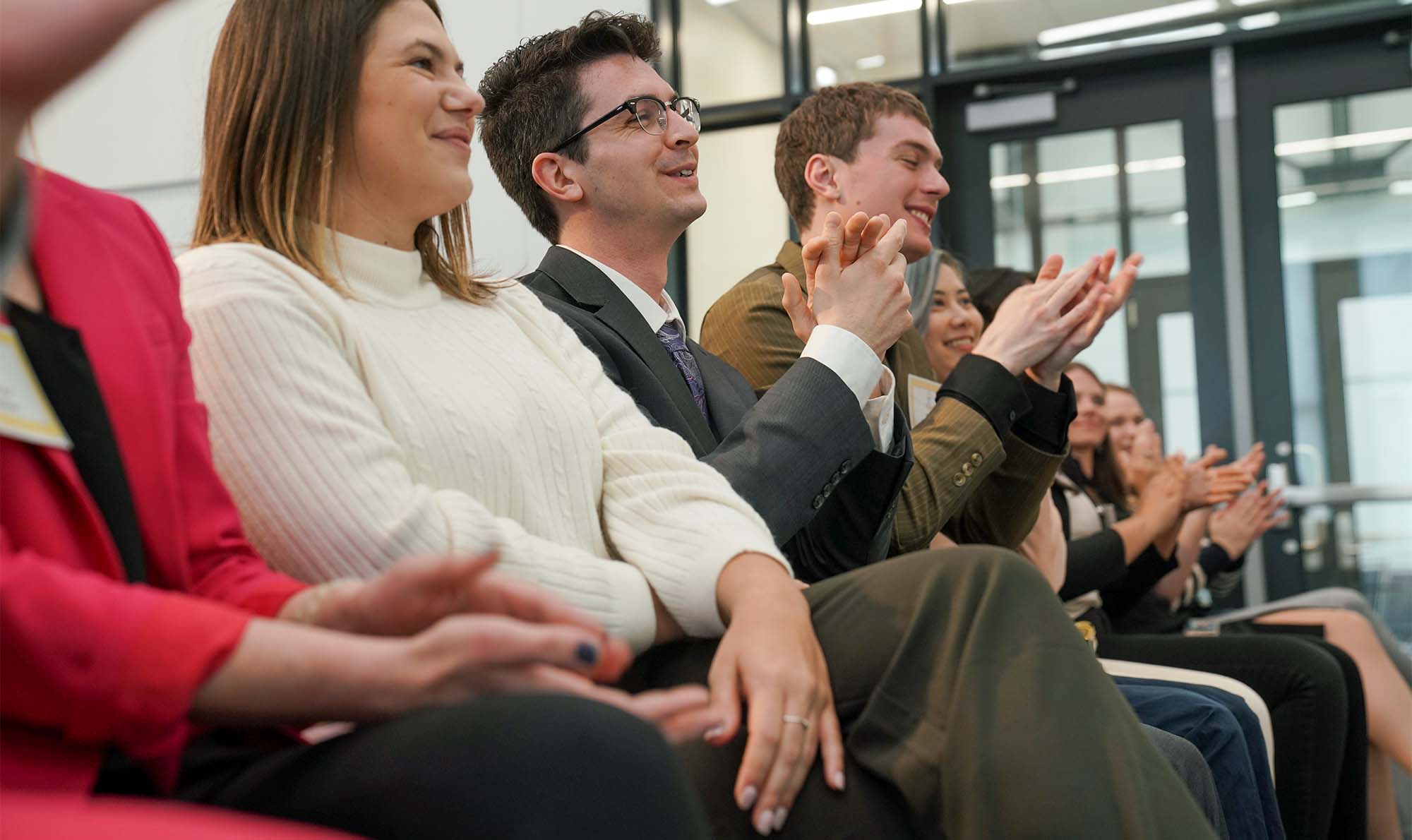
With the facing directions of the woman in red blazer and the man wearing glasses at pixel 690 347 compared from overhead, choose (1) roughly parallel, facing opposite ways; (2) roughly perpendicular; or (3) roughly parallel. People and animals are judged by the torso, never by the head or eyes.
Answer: roughly parallel

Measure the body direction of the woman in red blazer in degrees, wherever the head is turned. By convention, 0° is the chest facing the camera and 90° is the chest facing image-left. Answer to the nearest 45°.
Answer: approximately 315°

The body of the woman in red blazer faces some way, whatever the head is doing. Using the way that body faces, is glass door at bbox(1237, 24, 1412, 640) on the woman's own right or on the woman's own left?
on the woman's own left

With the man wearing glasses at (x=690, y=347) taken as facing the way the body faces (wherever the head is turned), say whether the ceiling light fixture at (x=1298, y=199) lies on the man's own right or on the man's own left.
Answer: on the man's own left

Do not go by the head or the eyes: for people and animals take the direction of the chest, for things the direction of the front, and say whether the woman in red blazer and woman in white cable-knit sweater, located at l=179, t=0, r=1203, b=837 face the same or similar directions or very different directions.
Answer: same or similar directions

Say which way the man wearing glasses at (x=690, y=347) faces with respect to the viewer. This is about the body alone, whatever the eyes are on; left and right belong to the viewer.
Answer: facing the viewer and to the right of the viewer

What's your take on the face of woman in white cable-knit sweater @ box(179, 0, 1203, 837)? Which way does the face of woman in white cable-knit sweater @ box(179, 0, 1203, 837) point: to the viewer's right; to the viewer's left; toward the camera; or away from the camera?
to the viewer's right
